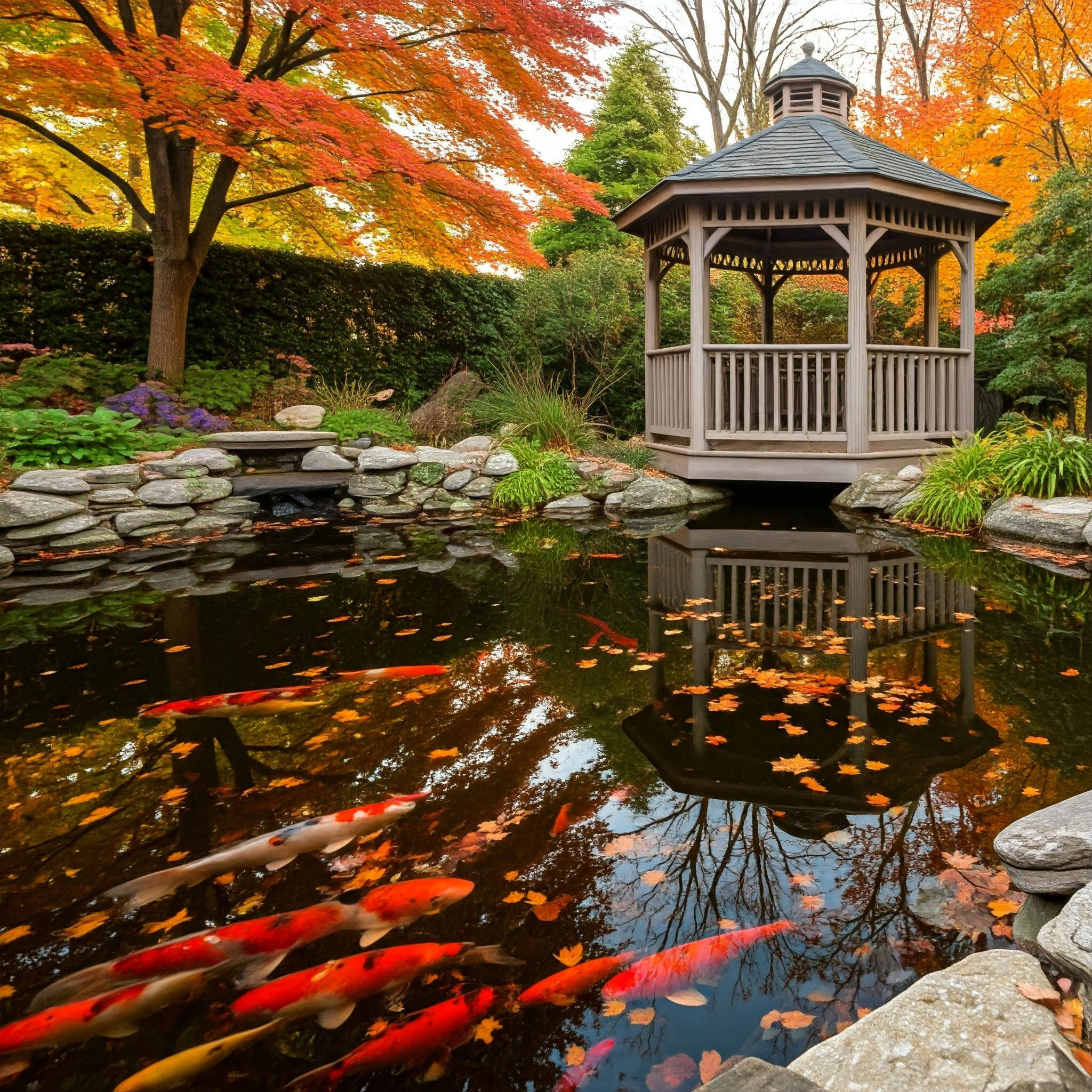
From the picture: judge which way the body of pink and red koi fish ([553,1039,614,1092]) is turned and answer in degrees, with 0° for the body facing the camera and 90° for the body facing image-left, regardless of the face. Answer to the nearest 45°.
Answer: approximately 225°

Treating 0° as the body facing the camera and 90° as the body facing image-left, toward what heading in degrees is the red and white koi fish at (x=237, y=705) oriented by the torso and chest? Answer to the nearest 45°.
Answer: approximately 90°

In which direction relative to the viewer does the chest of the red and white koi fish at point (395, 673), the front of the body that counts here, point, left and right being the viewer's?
facing to the right of the viewer

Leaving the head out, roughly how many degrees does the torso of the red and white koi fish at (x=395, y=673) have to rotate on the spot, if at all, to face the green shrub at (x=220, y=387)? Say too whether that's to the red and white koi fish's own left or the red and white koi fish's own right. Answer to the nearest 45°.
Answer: approximately 90° to the red and white koi fish's own left
